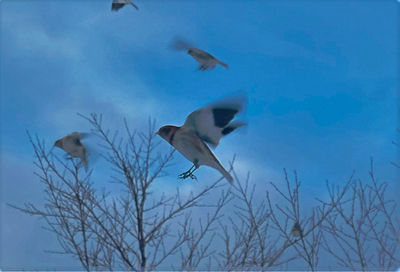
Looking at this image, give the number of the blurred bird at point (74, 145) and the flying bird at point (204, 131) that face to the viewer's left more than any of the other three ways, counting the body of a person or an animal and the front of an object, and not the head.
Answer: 2

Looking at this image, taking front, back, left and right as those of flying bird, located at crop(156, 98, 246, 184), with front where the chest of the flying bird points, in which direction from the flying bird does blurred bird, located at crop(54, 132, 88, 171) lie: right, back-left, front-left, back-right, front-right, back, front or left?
front-right

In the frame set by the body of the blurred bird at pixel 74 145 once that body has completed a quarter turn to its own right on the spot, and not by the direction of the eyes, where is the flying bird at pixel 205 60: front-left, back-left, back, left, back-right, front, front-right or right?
back-right

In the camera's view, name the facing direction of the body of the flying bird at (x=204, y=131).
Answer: to the viewer's left

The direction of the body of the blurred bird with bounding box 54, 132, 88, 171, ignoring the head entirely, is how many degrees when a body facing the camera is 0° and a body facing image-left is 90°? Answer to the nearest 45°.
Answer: approximately 90°

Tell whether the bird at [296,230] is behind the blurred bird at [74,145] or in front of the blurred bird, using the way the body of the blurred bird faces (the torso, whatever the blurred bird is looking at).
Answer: behind
